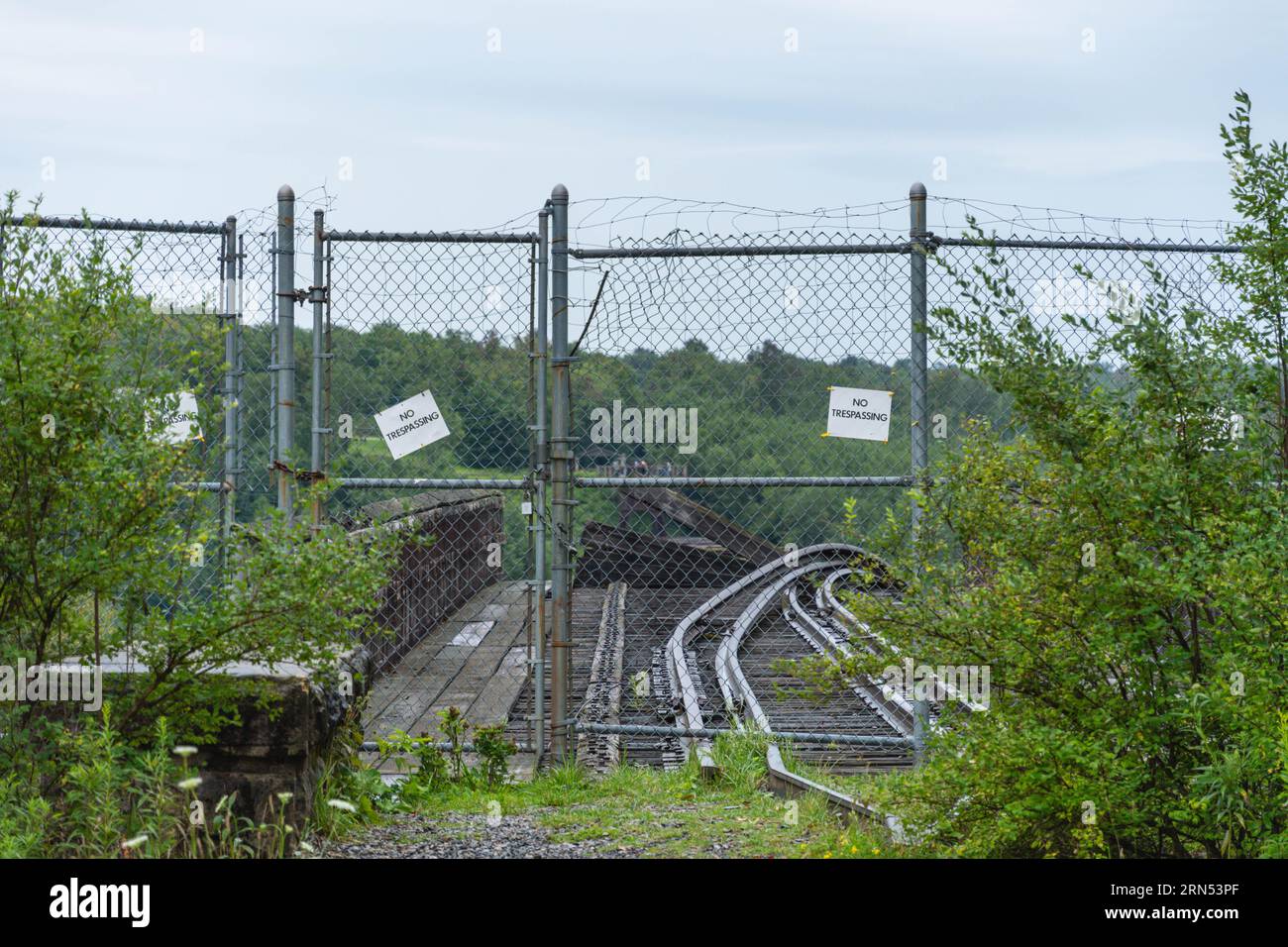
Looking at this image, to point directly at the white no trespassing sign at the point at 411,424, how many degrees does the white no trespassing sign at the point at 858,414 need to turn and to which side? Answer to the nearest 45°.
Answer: approximately 90° to its right

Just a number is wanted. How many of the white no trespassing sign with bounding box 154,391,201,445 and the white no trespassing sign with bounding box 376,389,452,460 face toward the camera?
2

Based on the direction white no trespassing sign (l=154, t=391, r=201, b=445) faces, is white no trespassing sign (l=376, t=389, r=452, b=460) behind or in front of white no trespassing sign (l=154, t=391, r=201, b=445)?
behind

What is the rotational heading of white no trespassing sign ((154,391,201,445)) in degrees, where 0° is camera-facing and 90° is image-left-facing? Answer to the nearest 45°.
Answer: approximately 0°

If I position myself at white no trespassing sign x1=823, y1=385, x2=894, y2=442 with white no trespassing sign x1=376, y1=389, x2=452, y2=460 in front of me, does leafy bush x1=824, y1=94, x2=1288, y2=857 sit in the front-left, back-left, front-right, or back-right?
back-left
